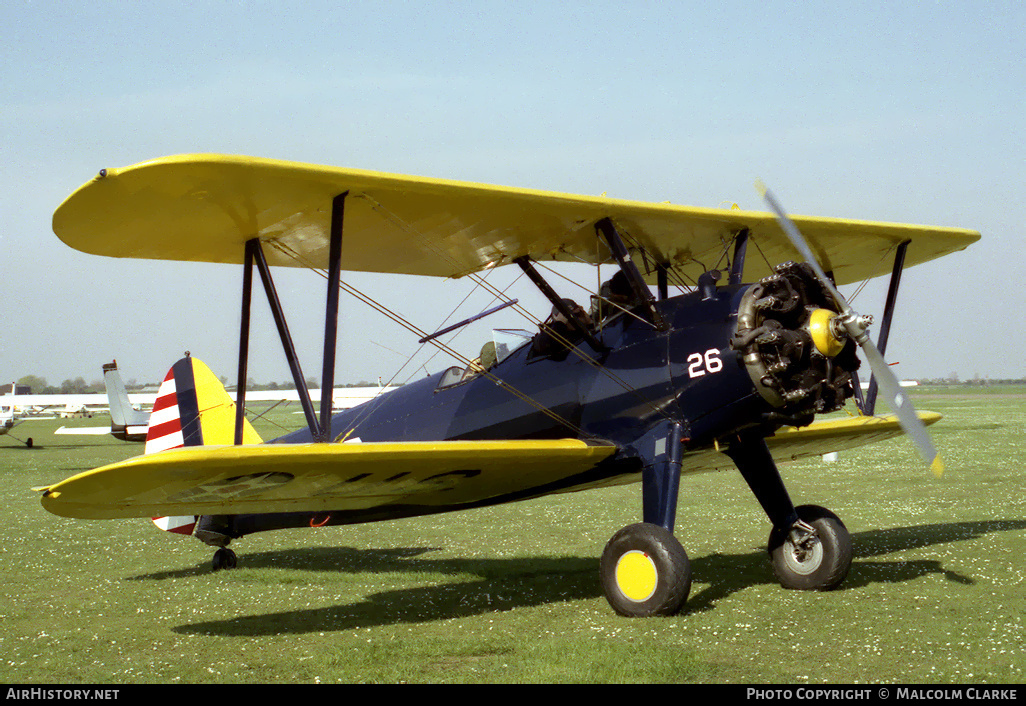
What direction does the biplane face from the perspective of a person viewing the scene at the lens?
facing the viewer and to the right of the viewer
